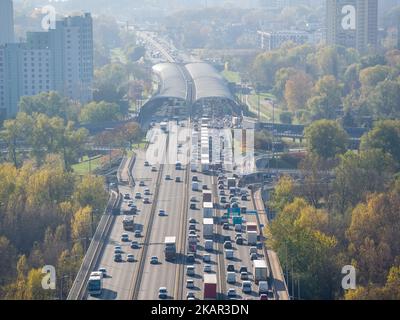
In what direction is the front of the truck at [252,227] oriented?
away from the camera

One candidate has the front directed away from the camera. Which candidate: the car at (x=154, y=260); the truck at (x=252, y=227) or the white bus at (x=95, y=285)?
the truck at (x=252, y=227)

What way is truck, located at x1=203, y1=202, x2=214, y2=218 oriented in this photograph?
away from the camera

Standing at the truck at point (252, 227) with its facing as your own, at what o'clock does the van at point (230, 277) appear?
The van is roughly at 6 o'clock from the truck.

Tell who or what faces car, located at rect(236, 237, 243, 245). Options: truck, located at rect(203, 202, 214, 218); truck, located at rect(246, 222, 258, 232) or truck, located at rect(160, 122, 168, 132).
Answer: truck, located at rect(160, 122, 168, 132)

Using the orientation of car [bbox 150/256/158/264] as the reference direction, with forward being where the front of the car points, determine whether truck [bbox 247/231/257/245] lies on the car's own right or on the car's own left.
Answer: on the car's own left

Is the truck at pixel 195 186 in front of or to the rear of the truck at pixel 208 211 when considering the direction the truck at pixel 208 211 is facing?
in front

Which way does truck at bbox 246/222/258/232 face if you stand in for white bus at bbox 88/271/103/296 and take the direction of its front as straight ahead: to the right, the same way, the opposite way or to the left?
the opposite way

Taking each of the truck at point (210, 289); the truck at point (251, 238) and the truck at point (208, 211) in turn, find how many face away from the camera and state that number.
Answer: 3

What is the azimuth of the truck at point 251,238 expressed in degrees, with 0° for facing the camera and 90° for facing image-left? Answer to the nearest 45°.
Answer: approximately 180°

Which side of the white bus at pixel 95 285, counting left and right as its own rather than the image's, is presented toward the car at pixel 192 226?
back

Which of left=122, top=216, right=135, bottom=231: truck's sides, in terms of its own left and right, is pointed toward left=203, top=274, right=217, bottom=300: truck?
front

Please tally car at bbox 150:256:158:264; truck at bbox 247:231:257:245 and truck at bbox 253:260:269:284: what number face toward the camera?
1

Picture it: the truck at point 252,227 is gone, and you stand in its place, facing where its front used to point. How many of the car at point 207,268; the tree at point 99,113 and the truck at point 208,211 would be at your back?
1

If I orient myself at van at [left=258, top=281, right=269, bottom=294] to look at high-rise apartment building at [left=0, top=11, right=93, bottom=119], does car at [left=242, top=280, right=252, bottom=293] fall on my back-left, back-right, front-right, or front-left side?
front-left

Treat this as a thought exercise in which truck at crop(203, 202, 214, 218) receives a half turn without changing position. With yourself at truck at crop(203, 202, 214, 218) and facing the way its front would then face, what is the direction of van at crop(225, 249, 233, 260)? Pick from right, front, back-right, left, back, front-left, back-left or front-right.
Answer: front

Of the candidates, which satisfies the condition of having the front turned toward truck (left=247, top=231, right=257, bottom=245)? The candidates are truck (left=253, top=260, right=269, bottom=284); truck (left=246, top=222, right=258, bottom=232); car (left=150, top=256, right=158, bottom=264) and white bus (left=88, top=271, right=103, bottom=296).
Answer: truck (left=253, top=260, right=269, bottom=284)

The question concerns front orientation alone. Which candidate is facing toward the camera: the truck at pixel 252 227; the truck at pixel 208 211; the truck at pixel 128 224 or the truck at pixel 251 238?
the truck at pixel 128 224

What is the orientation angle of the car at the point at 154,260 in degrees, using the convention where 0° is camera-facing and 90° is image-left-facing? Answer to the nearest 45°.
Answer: approximately 0°

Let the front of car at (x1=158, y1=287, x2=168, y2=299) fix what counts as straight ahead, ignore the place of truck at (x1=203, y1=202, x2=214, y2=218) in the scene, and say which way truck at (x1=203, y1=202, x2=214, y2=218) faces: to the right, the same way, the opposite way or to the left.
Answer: the opposite way
